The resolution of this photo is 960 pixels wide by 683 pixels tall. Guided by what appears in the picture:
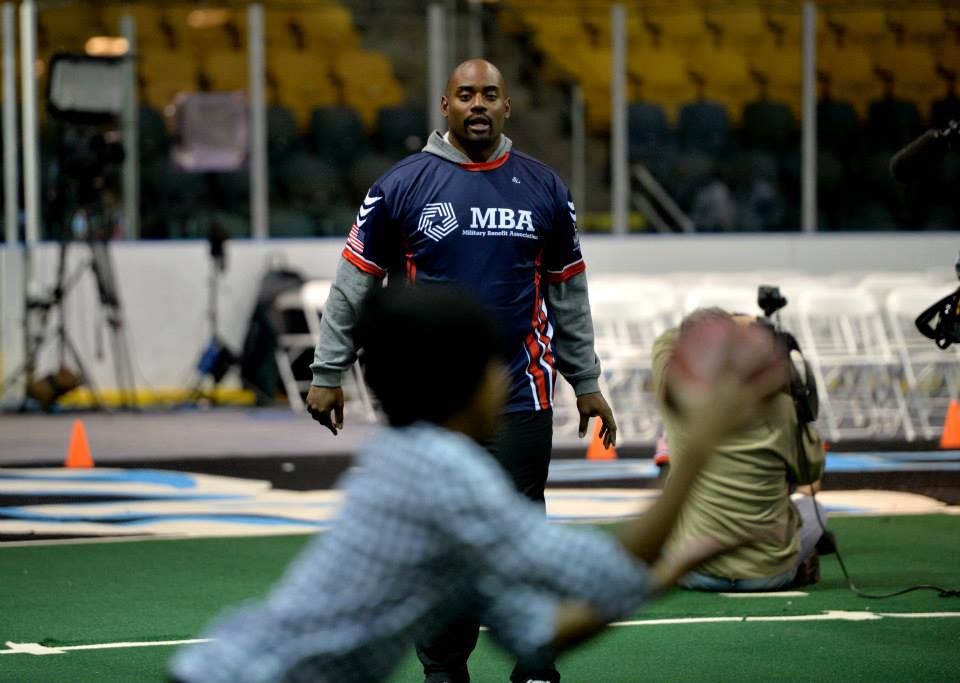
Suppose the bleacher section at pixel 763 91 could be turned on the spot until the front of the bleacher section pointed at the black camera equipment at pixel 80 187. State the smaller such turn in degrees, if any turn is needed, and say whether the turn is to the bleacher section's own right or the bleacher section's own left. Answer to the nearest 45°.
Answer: approximately 45° to the bleacher section's own right

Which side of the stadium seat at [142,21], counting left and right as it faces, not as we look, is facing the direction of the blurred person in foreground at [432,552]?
front

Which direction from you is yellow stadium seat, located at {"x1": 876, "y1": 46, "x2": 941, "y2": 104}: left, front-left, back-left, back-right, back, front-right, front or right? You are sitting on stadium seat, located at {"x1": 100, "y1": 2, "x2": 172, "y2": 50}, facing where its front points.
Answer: left

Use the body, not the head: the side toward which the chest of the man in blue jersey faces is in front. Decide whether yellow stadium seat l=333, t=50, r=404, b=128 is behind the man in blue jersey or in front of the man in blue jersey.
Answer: behind

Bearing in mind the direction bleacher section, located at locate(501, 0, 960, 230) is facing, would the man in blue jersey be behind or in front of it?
in front

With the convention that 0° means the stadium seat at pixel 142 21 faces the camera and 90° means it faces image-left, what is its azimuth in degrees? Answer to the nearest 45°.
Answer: approximately 0°

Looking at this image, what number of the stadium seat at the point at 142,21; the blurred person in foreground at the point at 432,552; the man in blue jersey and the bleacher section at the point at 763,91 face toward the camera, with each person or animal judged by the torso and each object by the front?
3

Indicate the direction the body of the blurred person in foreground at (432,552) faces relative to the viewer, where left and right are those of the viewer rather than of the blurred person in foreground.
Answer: facing away from the viewer and to the right of the viewer

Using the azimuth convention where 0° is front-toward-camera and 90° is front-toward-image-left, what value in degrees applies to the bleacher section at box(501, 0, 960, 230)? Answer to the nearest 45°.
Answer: approximately 0°

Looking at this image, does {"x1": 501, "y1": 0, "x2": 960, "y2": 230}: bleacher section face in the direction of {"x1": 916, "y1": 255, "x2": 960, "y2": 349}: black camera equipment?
yes
